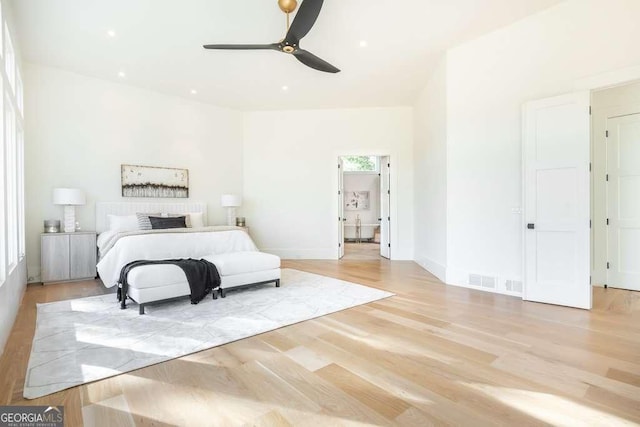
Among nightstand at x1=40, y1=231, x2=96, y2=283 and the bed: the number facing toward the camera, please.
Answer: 2

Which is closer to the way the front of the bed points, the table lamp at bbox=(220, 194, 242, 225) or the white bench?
the white bench

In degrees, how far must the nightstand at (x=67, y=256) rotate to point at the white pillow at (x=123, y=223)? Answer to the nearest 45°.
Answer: approximately 90° to its left

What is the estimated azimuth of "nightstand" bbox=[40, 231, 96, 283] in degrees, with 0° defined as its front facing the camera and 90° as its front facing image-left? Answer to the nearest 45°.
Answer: approximately 0°

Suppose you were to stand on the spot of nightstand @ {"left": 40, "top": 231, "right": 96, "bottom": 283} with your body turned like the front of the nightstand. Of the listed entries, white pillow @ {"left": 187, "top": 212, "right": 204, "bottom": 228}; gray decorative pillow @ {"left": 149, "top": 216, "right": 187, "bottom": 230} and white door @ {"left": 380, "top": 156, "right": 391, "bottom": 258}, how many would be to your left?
3

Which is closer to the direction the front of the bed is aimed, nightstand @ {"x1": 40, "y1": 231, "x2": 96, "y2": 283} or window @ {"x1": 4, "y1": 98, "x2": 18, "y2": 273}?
the window

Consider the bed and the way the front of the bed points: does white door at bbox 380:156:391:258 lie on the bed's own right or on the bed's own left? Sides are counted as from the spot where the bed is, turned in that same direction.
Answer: on the bed's own left

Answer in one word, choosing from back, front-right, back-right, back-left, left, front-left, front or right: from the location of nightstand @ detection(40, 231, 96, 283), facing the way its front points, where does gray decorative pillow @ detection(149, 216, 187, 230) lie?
left

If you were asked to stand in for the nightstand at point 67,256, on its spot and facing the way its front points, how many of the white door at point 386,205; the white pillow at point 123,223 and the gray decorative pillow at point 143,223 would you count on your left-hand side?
3

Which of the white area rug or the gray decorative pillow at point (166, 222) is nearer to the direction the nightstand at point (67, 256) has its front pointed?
the white area rug

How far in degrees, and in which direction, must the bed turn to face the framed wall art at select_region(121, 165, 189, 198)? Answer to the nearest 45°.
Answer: approximately 180°
